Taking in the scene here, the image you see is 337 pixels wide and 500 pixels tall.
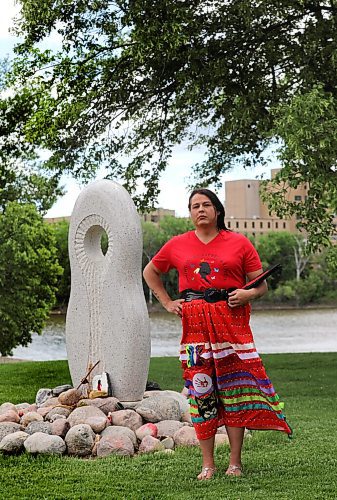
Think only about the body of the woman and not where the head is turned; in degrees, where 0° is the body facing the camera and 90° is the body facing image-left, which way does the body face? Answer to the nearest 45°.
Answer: approximately 0°

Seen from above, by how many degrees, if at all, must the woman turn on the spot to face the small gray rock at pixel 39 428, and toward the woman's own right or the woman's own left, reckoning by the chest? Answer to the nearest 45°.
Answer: approximately 135° to the woman's own right

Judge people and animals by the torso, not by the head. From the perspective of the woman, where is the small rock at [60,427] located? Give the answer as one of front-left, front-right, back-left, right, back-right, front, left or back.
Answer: back-right

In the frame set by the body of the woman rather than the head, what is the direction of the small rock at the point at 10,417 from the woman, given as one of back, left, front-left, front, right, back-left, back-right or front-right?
back-right

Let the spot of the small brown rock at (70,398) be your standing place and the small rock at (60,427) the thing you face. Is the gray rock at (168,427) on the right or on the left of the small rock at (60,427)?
left

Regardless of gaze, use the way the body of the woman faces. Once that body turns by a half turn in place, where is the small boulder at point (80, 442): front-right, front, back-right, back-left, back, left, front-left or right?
front-left

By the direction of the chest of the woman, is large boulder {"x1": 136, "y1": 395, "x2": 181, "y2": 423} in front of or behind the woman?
behind

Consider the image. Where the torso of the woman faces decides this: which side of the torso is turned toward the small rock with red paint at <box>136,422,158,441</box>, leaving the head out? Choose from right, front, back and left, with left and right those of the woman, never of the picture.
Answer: back

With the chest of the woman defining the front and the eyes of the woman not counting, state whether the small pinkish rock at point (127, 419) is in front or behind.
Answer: behind

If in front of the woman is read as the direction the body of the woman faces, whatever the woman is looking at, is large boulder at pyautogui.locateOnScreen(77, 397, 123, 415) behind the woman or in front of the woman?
behind

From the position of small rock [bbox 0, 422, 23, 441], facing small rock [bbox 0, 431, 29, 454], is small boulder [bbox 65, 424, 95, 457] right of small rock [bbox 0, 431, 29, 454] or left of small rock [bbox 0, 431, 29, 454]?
left

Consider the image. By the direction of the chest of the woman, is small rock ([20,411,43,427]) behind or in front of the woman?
behind
